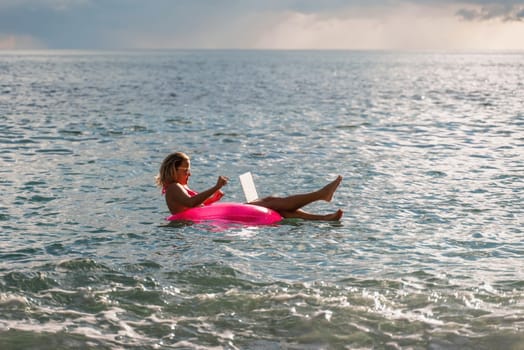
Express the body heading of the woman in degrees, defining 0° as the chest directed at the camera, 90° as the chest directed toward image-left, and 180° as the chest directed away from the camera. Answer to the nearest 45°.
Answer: approximately 270°
